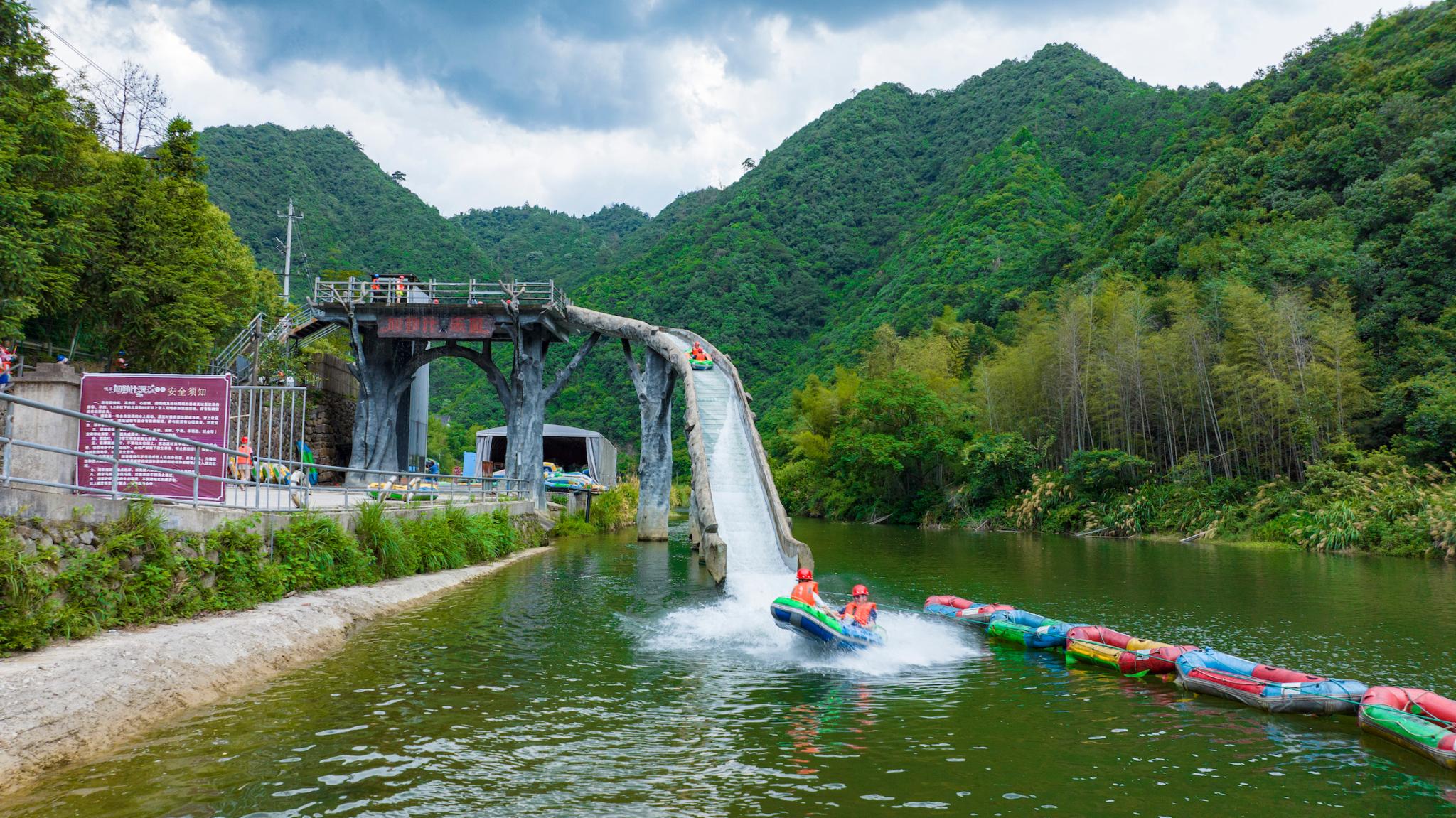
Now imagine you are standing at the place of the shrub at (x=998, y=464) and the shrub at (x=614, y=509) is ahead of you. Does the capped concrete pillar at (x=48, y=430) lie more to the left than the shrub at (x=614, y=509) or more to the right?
left

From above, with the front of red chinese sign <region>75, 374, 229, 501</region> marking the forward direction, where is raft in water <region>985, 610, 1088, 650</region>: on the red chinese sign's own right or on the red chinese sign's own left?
on the red chinese sign's own left

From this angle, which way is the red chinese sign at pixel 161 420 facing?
toward the camera

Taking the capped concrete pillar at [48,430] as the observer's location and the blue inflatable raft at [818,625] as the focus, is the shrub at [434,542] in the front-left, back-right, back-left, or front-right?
front-left

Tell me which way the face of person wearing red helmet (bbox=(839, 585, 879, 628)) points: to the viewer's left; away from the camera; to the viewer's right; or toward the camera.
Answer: toward the camera

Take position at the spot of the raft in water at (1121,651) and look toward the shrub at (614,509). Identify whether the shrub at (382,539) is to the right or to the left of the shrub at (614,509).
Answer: left

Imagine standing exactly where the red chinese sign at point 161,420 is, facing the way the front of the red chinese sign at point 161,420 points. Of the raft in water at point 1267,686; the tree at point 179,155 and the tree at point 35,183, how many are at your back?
2

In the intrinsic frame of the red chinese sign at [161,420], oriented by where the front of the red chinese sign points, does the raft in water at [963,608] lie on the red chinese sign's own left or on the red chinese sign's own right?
on the red chinese sign's own left

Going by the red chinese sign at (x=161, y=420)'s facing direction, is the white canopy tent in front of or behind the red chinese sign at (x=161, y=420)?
behind

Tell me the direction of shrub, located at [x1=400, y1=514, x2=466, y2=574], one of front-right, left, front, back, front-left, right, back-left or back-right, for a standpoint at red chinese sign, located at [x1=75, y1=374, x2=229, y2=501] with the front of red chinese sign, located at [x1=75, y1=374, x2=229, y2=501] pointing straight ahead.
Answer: back-left

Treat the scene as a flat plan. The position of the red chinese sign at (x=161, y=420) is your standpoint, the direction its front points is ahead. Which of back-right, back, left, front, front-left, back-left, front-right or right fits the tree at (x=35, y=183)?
back

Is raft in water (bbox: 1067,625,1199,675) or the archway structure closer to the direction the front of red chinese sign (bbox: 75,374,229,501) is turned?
the raft in water

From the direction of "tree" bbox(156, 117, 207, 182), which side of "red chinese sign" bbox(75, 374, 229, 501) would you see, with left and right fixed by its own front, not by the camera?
back

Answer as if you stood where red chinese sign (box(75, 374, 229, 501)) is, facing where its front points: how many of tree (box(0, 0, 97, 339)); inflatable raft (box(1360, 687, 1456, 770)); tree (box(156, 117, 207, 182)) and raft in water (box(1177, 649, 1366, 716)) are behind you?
2

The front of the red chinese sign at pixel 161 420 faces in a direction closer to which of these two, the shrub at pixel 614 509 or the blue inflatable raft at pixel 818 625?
the blue inflatable raft

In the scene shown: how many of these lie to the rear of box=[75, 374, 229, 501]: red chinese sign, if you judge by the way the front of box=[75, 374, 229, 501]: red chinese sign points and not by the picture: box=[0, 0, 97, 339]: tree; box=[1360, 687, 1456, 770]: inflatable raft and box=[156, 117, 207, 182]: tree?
2

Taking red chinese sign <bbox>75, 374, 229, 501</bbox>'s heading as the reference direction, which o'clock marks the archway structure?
The archway structure is roughly at 7 o'clock from the red chinese sign.

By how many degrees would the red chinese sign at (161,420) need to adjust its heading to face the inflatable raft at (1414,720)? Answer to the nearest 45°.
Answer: approximately 45° to its left

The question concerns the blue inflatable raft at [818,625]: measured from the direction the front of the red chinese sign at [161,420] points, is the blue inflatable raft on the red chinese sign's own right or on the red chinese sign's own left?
on the red chinese sign's own left
